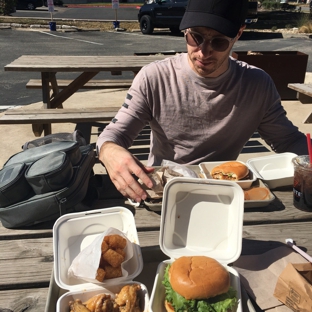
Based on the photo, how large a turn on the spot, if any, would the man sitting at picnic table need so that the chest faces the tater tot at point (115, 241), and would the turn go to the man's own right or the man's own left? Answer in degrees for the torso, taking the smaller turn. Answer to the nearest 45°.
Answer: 0° — they already face it

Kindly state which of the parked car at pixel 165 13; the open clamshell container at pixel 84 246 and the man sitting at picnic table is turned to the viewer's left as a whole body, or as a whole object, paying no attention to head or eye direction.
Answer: the parked car

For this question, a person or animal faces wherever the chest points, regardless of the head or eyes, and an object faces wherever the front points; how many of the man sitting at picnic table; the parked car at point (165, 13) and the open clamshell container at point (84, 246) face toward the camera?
2

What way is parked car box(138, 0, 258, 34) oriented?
to the viewer's left

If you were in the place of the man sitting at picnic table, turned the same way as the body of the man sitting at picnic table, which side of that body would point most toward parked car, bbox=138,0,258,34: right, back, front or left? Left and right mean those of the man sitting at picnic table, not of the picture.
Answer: back

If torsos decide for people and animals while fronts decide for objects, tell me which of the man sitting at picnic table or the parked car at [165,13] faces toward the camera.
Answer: the man sitting at picnic table

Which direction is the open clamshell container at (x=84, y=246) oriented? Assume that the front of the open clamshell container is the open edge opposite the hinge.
toward the camera

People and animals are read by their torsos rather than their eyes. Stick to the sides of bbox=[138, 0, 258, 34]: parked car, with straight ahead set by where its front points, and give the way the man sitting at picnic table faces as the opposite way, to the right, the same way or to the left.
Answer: to the left

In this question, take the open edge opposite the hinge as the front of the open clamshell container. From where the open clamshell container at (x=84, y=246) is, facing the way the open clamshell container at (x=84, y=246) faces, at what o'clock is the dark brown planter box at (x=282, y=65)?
The dark brown planter box is roughly at 7 o'clock from the open clamshell container.

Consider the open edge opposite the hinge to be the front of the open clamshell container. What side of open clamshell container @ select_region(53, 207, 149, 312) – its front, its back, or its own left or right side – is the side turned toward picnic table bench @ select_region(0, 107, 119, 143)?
back

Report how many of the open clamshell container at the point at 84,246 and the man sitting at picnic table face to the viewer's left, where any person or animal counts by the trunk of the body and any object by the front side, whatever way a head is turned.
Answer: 0

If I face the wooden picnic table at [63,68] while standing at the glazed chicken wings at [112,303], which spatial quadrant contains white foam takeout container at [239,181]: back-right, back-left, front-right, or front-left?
front-right

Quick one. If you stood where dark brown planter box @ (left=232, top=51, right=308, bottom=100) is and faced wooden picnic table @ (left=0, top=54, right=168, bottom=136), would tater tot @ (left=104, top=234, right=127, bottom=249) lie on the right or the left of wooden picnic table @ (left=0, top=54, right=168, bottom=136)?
left

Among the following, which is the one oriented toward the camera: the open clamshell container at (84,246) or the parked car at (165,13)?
the open clamshell container

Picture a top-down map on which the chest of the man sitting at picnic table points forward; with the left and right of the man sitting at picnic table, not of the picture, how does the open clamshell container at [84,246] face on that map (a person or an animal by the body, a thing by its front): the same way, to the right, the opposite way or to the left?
the same way

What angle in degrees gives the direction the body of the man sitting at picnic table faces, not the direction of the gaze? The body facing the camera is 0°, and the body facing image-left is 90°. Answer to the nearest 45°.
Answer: approximately 0°

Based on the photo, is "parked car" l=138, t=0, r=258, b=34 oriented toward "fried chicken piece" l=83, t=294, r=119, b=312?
no

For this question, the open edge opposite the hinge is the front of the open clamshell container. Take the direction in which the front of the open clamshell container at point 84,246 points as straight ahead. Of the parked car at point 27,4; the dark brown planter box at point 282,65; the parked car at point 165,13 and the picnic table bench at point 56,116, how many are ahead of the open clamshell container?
0

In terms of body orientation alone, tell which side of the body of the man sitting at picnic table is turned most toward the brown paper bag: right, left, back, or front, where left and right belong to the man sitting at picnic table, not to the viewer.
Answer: front
